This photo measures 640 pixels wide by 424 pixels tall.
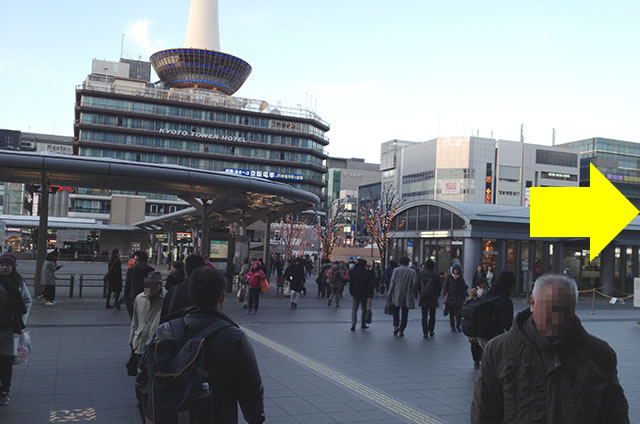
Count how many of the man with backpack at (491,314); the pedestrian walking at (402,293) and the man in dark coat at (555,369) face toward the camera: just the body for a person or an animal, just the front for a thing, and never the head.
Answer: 1

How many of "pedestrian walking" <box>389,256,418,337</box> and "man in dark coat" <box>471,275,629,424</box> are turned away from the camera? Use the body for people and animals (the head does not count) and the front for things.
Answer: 1

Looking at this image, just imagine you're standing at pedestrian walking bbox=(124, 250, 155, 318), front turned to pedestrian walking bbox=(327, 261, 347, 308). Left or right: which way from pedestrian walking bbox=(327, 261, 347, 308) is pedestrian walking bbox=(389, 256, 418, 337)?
right

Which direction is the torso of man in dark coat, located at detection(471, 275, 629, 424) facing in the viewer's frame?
toward the camera

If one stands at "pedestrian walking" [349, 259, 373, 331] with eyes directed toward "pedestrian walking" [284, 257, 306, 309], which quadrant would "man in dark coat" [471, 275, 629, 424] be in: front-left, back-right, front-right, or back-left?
back-left

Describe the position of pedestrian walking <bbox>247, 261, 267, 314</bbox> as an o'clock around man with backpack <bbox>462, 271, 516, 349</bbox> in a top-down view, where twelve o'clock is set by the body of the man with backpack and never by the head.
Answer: The pedestrian walking is roughly at 9 o'clock from the man with backpack.

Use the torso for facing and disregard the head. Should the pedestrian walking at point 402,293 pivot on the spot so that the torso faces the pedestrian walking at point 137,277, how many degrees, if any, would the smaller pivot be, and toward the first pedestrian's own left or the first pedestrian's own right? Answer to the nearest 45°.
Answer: approximately 135° to the first pedestrian's own left

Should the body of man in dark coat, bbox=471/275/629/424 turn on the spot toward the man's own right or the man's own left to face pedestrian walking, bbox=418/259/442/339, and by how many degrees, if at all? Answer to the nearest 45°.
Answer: approximately 180°

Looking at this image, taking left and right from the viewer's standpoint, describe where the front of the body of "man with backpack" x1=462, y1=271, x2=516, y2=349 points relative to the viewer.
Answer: facing away from the viewer and to the right of the viewer

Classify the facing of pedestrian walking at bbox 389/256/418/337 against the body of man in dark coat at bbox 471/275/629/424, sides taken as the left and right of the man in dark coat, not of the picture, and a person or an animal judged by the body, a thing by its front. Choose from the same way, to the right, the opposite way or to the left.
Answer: the opposite way

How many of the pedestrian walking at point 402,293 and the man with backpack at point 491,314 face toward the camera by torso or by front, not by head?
0

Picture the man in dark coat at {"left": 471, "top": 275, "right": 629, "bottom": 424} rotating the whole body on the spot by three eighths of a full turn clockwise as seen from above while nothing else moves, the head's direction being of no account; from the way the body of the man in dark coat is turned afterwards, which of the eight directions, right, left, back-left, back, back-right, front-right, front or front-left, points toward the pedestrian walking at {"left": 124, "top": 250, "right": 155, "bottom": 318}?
front

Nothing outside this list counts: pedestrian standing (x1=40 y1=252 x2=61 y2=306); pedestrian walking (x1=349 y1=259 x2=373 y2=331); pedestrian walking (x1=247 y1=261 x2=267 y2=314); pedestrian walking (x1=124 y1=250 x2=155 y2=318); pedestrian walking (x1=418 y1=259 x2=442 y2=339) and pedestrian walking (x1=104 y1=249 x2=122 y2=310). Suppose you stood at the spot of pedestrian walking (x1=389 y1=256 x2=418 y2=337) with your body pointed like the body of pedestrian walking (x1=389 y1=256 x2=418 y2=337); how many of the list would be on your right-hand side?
1

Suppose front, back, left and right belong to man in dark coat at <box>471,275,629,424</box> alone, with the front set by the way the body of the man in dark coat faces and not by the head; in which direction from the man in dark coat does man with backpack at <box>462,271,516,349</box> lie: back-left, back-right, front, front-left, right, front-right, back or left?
back

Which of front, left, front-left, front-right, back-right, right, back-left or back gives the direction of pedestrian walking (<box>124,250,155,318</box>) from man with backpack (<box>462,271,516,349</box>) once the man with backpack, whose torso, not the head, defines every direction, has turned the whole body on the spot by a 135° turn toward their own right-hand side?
right

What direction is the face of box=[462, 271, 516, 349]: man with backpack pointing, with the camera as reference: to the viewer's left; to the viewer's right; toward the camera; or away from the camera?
away from the camera

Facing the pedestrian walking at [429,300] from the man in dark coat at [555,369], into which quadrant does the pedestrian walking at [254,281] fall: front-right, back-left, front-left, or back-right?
front-left

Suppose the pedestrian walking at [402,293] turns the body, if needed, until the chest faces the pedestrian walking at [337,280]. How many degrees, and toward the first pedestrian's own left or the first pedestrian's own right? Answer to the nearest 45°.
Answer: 0° — they already face them

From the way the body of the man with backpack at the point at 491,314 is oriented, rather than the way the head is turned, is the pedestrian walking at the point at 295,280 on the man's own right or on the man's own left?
on the man's own left

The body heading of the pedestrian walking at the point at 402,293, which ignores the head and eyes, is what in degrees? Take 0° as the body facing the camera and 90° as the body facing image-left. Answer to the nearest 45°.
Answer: approximately 180°
